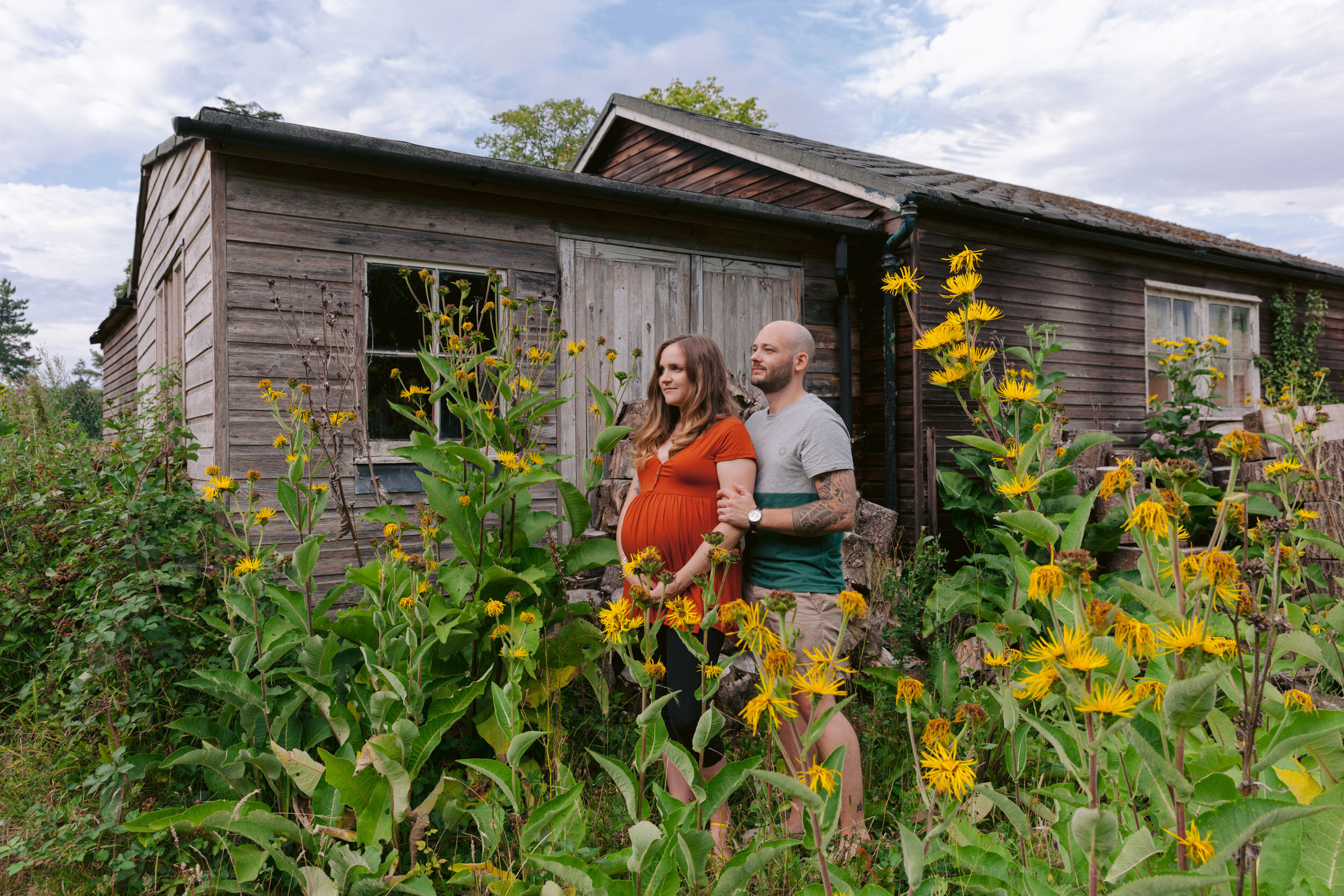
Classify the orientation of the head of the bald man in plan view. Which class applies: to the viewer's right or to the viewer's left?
to the viewer's left

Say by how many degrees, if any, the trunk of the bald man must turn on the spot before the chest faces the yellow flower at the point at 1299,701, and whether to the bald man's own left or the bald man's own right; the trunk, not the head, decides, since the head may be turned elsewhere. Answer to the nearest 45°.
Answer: approximately 90° to the bald man's own left

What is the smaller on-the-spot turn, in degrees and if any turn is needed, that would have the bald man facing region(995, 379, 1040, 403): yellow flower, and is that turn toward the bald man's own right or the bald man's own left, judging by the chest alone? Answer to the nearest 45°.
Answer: approximately 90° to the bald man's own left

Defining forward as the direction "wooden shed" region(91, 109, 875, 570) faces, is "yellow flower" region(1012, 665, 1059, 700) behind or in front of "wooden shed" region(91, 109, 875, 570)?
in front

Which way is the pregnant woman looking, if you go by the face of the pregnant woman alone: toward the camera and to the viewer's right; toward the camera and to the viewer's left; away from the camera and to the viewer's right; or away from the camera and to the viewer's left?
toward the camera and to the viewer's left

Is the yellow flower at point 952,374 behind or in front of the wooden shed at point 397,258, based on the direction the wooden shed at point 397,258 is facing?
in front

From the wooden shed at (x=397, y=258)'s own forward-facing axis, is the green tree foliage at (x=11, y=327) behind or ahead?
behind

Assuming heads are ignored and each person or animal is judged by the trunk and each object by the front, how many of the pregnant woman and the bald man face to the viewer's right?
0

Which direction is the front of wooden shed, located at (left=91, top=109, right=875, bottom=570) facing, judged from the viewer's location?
facing the viewer and to the right of the viewer

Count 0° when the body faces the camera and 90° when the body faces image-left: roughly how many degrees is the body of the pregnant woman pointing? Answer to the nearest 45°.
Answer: approximately 45°
